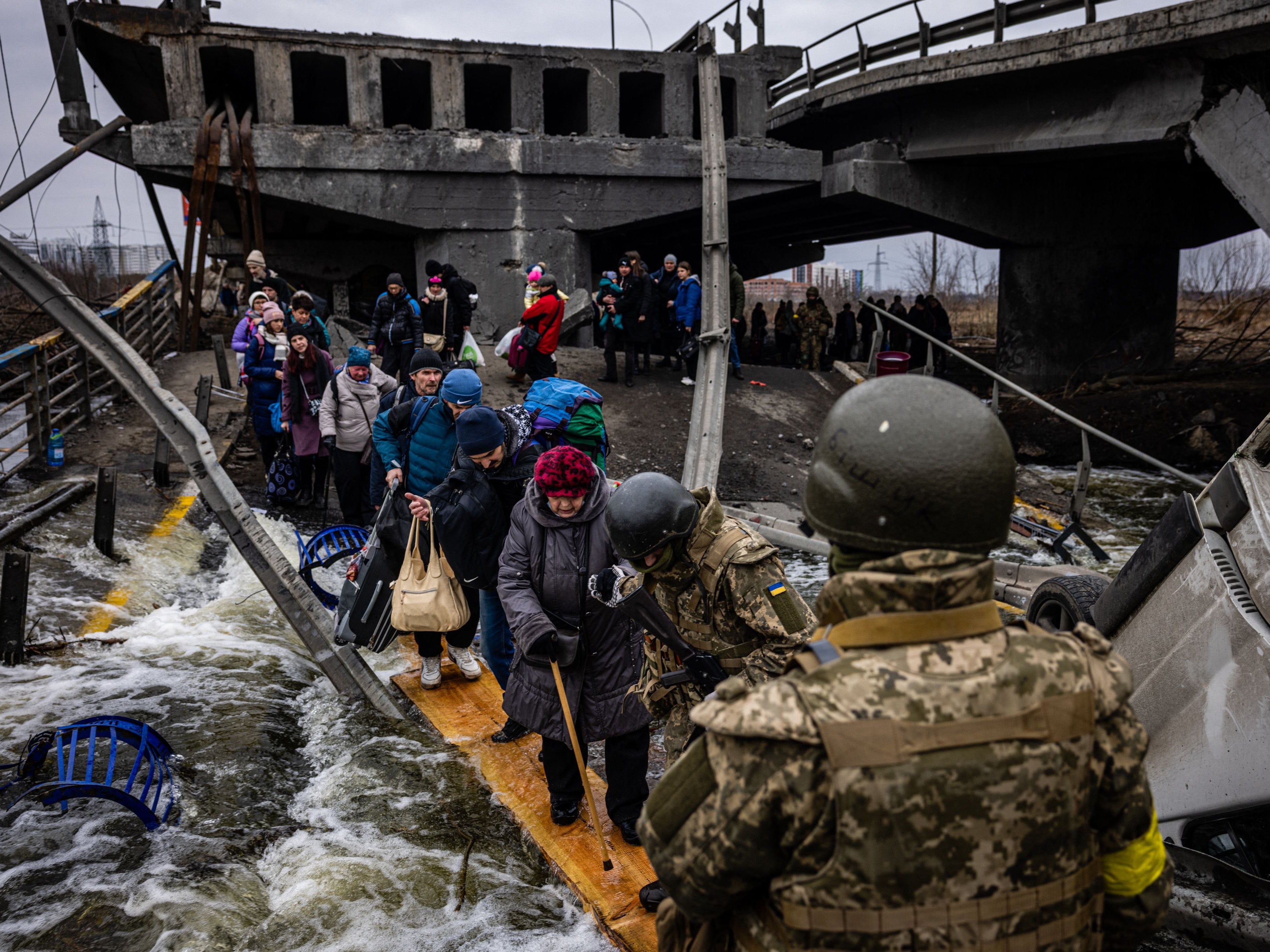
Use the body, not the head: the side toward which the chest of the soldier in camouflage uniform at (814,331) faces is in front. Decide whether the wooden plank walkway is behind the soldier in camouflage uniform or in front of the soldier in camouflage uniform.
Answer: in front

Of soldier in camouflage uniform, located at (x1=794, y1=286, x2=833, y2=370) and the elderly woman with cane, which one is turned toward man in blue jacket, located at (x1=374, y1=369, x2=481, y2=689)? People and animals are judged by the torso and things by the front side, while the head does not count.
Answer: the soldier in camouflage uniform

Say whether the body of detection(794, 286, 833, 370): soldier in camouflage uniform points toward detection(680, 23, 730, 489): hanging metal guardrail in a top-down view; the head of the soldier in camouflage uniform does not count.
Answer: yes

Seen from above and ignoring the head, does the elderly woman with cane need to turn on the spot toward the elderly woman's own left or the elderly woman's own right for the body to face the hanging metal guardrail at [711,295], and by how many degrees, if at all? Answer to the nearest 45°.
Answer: approximately 180°

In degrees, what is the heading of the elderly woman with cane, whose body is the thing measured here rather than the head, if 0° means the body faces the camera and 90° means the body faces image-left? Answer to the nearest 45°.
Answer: approximately 0°

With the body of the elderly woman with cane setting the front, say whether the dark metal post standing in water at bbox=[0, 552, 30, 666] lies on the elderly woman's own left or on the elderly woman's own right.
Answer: on the elderly woman's own right

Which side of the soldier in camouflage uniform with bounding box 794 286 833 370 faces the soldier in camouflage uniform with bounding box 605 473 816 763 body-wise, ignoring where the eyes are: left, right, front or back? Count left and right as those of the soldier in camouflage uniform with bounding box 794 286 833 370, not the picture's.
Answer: front

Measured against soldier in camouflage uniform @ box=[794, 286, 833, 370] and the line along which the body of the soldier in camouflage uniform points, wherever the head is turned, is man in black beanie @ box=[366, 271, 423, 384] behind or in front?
in front

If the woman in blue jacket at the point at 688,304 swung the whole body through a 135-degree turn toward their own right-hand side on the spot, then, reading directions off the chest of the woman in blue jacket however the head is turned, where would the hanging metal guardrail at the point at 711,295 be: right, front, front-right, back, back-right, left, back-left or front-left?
back-right
